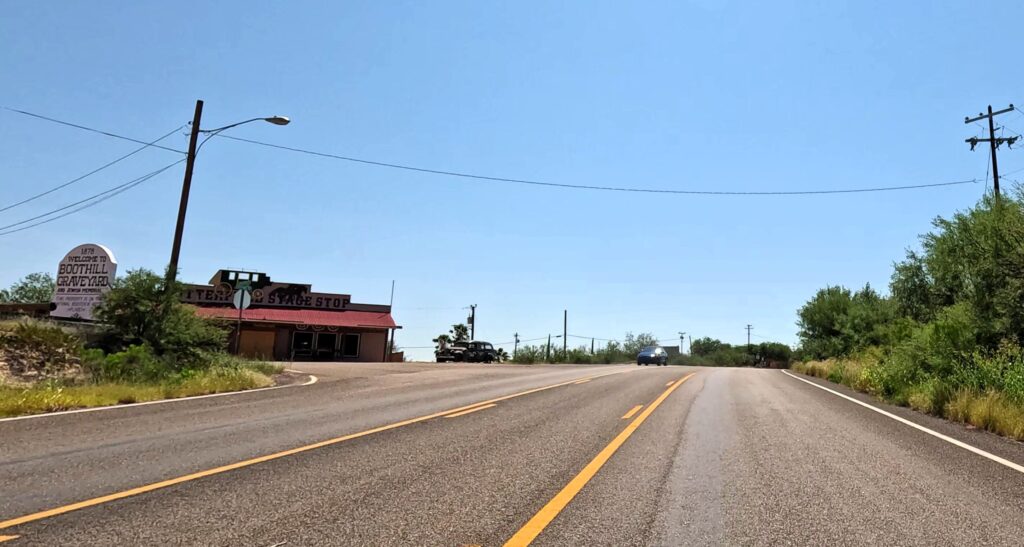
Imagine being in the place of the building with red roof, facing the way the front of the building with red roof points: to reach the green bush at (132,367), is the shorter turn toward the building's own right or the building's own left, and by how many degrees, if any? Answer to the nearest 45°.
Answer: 0° — it already faces it

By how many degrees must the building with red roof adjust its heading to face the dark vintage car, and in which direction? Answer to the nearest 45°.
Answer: approximately 90° to its left

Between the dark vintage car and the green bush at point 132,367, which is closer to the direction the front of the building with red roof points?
the green bush

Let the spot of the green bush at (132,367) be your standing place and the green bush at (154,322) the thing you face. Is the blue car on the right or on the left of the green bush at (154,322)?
right

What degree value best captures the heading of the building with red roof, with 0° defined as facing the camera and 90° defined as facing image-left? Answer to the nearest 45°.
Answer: approximately 0°

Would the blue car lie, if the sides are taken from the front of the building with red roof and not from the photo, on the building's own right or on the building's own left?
on the building's own left

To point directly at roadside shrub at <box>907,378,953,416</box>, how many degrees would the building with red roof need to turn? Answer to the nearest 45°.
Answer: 0° — it already faces it
